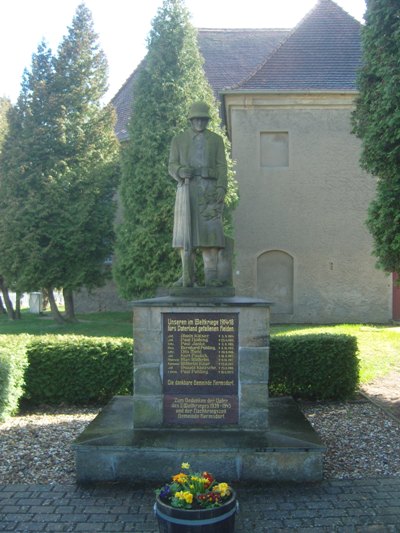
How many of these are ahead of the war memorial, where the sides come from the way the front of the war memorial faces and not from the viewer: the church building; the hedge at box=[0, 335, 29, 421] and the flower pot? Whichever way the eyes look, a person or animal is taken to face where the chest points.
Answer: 1

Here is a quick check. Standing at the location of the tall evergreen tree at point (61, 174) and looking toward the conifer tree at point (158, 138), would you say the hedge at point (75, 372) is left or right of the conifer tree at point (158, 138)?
right

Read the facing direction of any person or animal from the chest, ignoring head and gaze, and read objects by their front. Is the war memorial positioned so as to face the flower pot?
yes

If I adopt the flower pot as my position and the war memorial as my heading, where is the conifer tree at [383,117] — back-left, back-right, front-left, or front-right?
front-right

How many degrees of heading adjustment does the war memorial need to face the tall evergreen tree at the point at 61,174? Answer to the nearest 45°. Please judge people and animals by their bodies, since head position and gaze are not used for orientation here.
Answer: approximately 180°

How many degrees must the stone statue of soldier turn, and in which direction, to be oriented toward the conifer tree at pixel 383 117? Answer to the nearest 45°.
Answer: approximately 135° to its left

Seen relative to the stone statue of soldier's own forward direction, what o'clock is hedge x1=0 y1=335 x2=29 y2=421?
The hedge is roughly at 4 o'clock from the stone statue of soldier.

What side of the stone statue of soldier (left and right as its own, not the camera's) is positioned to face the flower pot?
front

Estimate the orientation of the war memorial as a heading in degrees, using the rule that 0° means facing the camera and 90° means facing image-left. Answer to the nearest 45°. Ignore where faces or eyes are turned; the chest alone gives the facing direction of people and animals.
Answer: approximately 0°

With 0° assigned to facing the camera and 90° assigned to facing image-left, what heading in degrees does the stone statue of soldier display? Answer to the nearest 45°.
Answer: approximately 0°

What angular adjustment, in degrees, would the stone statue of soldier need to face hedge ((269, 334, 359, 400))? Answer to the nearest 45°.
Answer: approximately 135° to its left

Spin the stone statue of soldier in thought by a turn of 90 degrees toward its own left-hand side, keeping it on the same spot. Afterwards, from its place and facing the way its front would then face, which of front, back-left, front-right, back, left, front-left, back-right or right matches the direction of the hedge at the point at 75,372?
back-left
